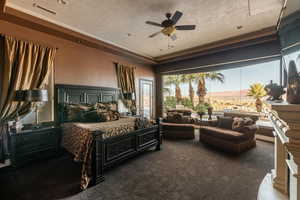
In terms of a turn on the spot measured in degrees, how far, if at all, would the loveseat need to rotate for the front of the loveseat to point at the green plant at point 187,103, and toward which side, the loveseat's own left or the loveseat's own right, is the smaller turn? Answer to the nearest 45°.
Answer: approximately 180°

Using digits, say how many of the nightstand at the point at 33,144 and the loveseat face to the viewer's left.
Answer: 0

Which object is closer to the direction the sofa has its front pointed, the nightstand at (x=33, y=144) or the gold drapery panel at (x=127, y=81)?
the nightstand

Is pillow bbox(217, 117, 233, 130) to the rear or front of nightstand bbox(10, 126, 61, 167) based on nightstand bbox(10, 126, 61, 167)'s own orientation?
to the front

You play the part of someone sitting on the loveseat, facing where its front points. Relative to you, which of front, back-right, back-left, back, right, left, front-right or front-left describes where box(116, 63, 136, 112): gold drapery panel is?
right

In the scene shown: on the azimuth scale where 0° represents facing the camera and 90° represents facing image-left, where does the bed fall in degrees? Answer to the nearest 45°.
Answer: approximately 315°

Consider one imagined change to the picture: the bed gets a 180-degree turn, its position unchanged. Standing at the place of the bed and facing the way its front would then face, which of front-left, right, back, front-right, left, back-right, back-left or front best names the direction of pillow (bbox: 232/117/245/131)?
back-right

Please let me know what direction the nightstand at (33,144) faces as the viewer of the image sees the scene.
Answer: facing the viewer and to the right of the viewer

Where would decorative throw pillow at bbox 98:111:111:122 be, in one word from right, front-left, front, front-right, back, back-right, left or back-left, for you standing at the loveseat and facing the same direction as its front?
front-right

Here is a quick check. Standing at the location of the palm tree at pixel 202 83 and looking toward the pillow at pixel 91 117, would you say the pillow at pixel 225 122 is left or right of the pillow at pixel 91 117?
left

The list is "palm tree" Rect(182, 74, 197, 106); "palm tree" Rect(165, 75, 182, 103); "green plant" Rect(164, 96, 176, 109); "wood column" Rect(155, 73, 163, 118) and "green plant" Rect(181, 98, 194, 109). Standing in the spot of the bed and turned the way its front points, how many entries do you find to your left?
5

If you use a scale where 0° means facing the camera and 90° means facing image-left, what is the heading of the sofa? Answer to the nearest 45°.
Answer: approximately 45°

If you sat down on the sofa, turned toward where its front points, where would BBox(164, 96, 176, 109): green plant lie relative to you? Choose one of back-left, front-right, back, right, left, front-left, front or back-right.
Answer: right
